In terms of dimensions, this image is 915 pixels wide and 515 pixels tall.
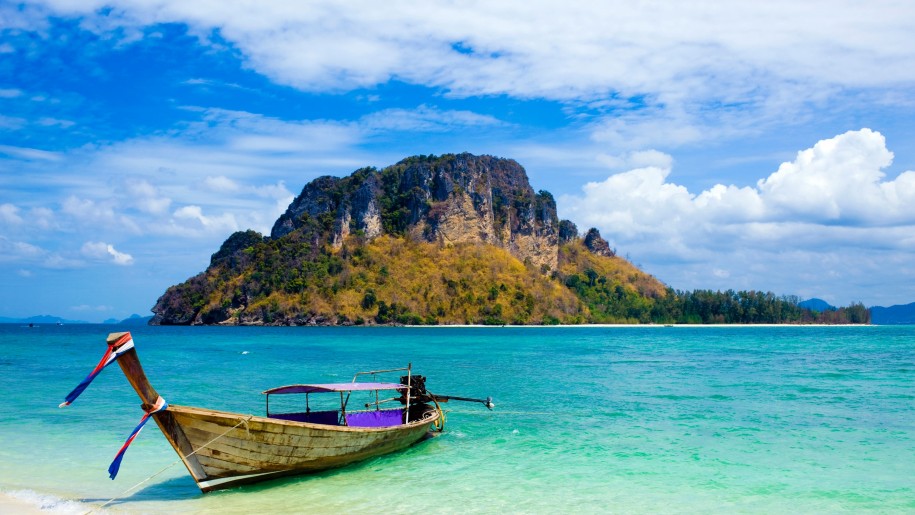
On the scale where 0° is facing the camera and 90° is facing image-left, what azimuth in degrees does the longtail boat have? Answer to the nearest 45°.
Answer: approximately 45°
